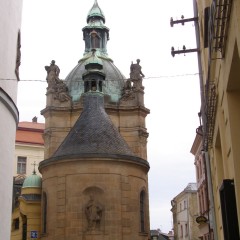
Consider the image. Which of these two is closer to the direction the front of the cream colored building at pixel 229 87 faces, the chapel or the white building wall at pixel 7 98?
the white building wall

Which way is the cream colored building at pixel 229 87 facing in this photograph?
to the viewer's left

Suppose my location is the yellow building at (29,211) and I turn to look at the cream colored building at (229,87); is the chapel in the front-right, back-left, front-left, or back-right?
front-left

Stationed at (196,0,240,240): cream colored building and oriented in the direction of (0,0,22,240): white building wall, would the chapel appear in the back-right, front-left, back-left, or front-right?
front-right

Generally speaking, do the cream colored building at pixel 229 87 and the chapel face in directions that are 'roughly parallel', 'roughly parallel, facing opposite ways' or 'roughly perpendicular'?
roughly perpendicular

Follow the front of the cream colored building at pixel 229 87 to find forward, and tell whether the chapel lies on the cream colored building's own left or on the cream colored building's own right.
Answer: on the cream colored building's own right

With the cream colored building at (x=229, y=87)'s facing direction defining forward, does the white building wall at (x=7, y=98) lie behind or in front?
in front
